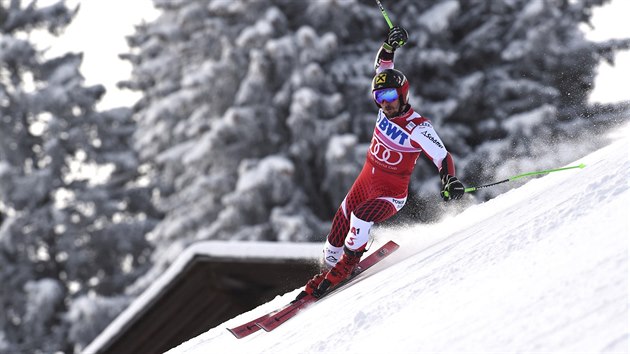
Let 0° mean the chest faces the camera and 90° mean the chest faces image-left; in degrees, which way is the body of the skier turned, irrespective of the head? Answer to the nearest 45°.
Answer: approximately 45°

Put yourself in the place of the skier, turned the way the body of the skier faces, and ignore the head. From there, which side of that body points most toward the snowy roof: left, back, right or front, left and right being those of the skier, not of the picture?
right

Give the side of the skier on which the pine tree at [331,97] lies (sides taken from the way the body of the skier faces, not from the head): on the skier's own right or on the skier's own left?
on the skier's own right
